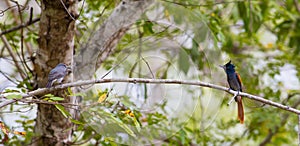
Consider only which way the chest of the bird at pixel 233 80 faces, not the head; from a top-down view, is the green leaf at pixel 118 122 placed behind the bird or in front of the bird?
in front

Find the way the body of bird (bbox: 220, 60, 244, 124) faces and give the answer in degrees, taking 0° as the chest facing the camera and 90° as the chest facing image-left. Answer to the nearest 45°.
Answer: approximately 45°
